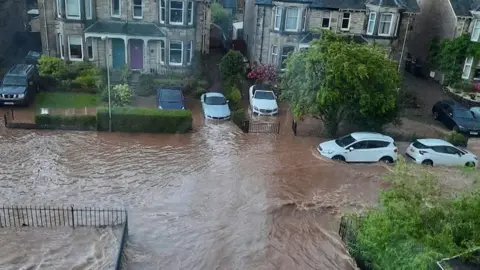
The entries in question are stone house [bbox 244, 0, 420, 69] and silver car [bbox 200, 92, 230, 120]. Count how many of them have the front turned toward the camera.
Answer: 2

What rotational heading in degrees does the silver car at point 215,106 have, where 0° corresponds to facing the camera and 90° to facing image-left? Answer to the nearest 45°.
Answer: approximately 0°

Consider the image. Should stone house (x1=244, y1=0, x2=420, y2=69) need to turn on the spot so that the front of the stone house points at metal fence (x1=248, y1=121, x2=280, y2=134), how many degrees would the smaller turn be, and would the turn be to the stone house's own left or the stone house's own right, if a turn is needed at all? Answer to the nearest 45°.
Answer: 0° — it already faces it

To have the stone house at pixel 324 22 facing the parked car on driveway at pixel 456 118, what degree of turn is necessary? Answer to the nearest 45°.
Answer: approximately 45° to its left

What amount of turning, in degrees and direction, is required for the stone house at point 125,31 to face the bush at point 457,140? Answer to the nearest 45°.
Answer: approximately 45° to its left

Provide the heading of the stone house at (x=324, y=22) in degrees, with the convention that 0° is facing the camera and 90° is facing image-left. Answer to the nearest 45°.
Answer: approximately 0°
